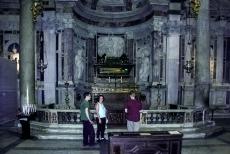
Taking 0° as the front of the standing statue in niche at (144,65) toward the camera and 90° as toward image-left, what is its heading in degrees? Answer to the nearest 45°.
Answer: approximately 0°

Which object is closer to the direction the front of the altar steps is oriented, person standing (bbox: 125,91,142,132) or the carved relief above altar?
the person standing

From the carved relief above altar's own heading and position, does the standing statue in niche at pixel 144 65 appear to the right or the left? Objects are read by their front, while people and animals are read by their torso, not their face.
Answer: on its left

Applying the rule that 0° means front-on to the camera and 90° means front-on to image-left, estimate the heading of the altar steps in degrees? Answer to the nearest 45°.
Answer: approximately 0°

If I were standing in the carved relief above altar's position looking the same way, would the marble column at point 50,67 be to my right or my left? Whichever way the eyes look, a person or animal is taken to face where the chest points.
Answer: on my right

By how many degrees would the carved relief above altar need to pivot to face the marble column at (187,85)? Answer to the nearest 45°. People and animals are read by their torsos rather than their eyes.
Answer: approximately 90° to its left

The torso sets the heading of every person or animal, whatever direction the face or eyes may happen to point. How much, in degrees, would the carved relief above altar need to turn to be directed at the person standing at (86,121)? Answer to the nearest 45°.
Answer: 0° — it already faces them

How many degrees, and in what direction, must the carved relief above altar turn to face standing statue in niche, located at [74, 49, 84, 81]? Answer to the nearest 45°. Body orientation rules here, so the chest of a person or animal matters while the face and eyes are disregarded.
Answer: approximately 45° to its right

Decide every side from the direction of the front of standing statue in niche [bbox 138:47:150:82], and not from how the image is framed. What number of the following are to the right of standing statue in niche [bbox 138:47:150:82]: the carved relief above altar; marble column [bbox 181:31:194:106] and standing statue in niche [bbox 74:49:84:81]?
2
